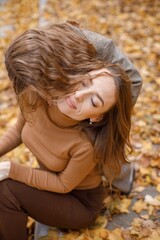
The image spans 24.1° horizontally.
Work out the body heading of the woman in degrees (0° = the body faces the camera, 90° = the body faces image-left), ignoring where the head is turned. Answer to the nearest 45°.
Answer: approximately 45°
